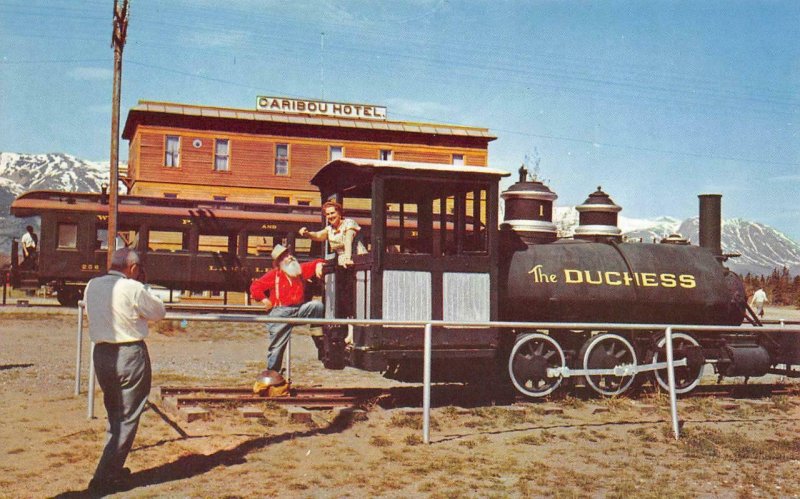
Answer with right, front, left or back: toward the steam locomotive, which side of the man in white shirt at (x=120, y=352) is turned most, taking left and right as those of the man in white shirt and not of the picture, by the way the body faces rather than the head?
front

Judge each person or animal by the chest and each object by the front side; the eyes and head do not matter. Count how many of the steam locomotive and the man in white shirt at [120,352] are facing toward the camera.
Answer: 0

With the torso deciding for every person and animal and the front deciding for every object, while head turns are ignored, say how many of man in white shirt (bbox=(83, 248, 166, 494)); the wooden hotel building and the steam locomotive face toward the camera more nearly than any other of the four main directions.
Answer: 1

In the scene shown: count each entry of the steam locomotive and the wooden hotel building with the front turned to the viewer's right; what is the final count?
1

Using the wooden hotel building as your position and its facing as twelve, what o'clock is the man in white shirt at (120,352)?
The man in white shirt is roughly at 12 o'clock from the wooden hotel building.

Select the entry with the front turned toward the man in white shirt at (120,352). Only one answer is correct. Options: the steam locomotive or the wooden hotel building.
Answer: the wooden hotel building

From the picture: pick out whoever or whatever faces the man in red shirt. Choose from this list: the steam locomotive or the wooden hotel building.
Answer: the wooden hotel building

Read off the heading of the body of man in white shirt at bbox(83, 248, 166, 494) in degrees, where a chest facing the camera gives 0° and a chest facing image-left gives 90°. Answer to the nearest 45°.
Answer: approximately 225°

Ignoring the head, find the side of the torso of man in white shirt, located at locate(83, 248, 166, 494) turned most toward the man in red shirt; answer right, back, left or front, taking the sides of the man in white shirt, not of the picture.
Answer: front

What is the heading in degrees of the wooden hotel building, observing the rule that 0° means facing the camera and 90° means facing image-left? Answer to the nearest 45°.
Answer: approximately 0°

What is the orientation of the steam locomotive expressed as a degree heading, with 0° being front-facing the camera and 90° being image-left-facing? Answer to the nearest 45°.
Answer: approximately 270°

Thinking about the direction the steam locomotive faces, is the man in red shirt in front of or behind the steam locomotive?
behind

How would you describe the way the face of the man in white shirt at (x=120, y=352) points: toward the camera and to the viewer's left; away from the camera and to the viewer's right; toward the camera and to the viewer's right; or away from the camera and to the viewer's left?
away from the camera and to the viewer's right

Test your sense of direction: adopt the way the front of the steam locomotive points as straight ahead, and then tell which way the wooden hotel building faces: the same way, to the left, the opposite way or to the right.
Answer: to the right
